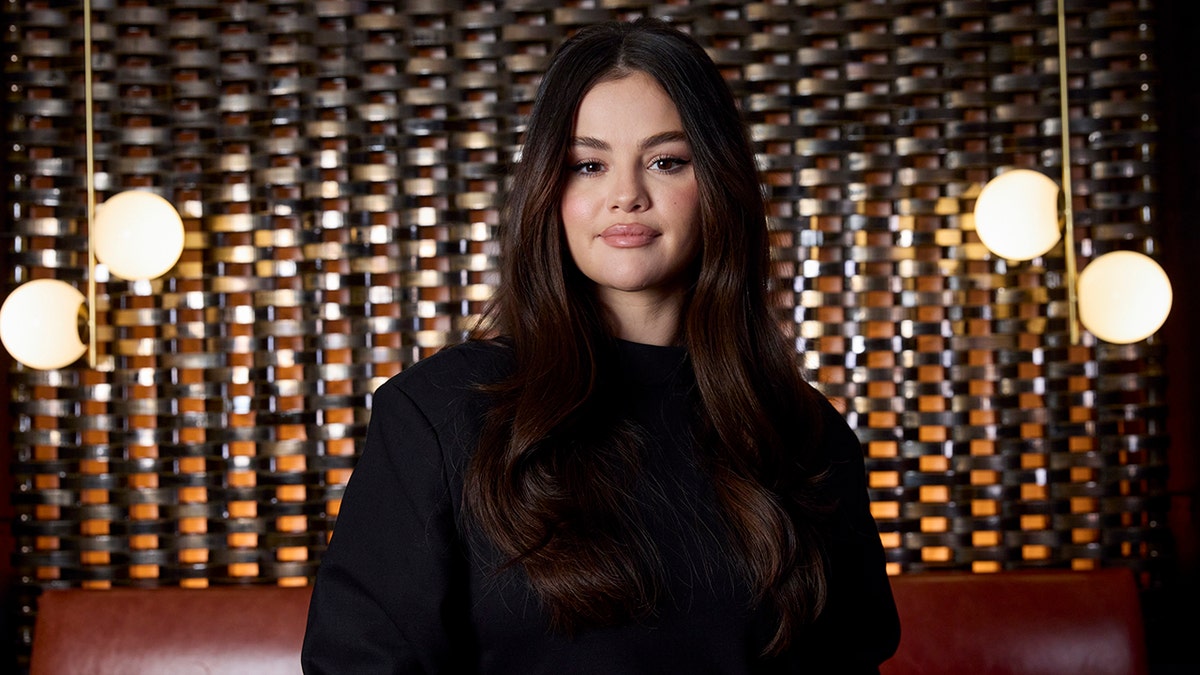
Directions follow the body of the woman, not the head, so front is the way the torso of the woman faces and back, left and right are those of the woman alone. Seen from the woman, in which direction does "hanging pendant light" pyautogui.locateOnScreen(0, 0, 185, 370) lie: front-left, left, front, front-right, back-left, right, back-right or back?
back-right

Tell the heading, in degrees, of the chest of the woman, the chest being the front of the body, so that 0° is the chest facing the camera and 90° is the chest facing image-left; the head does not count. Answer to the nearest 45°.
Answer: approximately 0°

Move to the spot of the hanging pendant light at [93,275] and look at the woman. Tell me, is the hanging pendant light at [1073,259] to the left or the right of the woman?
left

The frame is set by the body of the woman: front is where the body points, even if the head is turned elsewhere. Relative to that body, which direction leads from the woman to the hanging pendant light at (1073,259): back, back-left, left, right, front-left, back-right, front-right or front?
back-left
